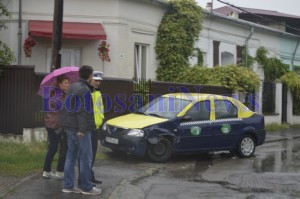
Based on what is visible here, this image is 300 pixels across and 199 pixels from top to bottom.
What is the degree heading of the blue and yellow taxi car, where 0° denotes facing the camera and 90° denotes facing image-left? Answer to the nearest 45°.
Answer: approximately 45°

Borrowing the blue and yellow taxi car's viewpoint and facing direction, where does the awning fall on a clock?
The awning is roughly at 3 o'clock from the blue and yellow taxi car.

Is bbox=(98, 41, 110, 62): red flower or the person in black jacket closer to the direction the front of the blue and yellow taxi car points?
the person in black jacket

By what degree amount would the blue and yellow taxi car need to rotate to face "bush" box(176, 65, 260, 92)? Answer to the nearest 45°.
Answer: approximately 135° to its right

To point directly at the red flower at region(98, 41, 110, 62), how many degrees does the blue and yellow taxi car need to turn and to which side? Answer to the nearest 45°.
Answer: approximately 90° to its right

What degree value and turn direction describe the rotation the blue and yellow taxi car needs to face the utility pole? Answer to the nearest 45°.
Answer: approximately 45° to its right

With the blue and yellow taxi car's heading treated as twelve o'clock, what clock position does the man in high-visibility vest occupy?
The man in high-visibility vest is roughly at 11 o'clock from the blue and yellow taxi car.

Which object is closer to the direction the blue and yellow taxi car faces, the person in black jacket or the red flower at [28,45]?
the person in black jacket

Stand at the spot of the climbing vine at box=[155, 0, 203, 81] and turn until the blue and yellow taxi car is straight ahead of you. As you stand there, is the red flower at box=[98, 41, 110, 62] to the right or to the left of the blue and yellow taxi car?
right

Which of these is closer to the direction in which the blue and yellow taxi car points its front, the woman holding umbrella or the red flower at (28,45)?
the woman holding umbrella

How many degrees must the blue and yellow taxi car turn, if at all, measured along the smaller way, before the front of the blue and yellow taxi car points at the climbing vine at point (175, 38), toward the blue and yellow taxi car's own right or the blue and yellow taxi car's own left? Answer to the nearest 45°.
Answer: approximately 135° to the blue and yellow taxi car's own right

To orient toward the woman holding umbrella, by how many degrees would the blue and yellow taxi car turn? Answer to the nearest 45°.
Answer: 0° — it already faces them

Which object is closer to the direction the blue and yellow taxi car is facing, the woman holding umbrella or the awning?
the woman holding umbrella
